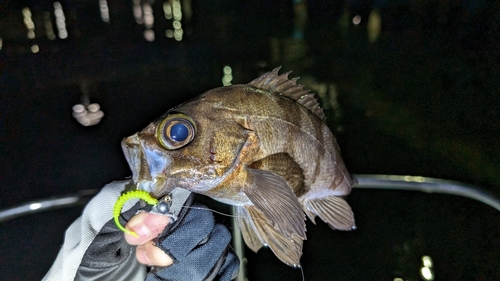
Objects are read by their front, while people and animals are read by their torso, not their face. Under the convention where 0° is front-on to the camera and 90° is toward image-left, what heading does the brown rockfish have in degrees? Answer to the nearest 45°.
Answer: approximately 90°
